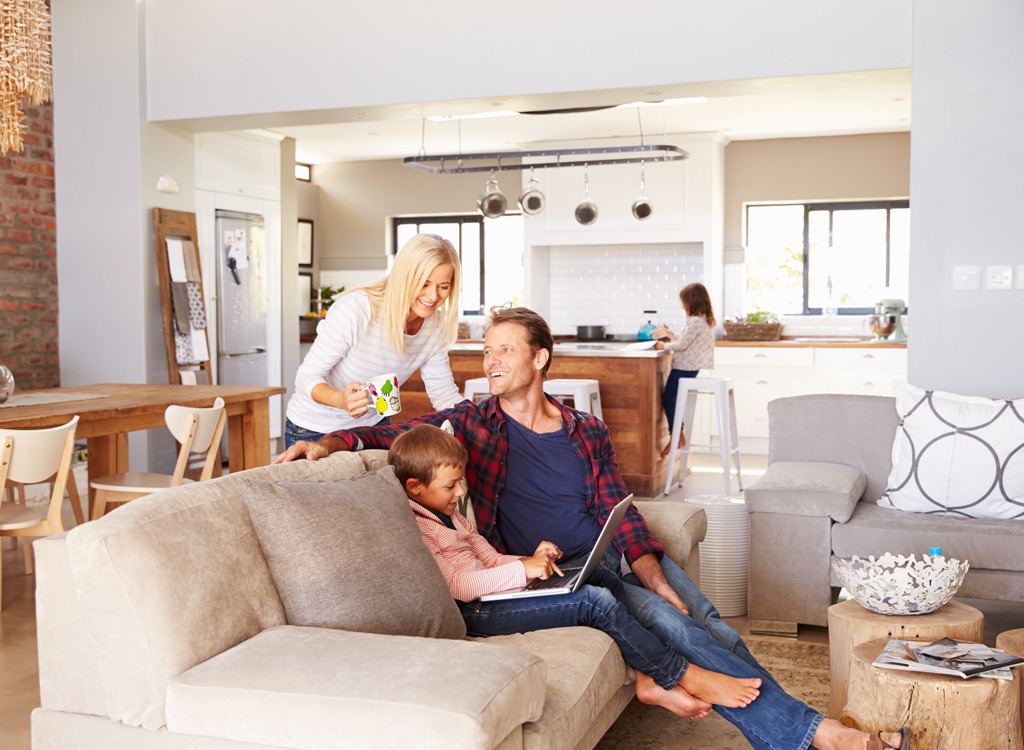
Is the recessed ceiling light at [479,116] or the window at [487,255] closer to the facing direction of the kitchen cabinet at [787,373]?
the recessed ceiling light

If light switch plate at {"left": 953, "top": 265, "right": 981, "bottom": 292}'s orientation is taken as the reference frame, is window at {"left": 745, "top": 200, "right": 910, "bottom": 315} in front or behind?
behind

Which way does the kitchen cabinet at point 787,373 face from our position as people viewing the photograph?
facing the viewer

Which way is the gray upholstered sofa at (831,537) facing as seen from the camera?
toward the camera

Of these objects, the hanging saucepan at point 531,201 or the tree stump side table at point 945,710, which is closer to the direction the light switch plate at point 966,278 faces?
the tree stump side table

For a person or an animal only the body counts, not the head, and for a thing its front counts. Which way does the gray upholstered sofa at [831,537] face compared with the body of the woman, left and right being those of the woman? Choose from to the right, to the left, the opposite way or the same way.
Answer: to the right

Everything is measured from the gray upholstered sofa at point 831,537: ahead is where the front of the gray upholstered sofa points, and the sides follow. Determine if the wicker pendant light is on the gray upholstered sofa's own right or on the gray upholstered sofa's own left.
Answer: on the gray upholstered sofa's own right

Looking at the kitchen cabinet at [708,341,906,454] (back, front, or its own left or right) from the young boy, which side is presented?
front

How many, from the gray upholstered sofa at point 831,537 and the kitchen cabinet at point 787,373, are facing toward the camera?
2

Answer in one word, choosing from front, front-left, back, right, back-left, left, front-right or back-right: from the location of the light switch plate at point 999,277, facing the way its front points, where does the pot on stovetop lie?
back-right

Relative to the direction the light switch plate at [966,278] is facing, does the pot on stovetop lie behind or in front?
behind

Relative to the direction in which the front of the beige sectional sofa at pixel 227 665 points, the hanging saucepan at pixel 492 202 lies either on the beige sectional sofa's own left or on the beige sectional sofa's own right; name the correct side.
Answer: on the beige sectional sofa's own left

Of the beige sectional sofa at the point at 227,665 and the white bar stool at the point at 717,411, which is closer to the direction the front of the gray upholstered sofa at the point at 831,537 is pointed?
the beige sectional sofa

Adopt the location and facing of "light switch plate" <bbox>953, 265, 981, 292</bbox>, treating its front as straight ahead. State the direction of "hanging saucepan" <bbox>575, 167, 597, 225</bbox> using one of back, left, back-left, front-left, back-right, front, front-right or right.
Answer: back-right
